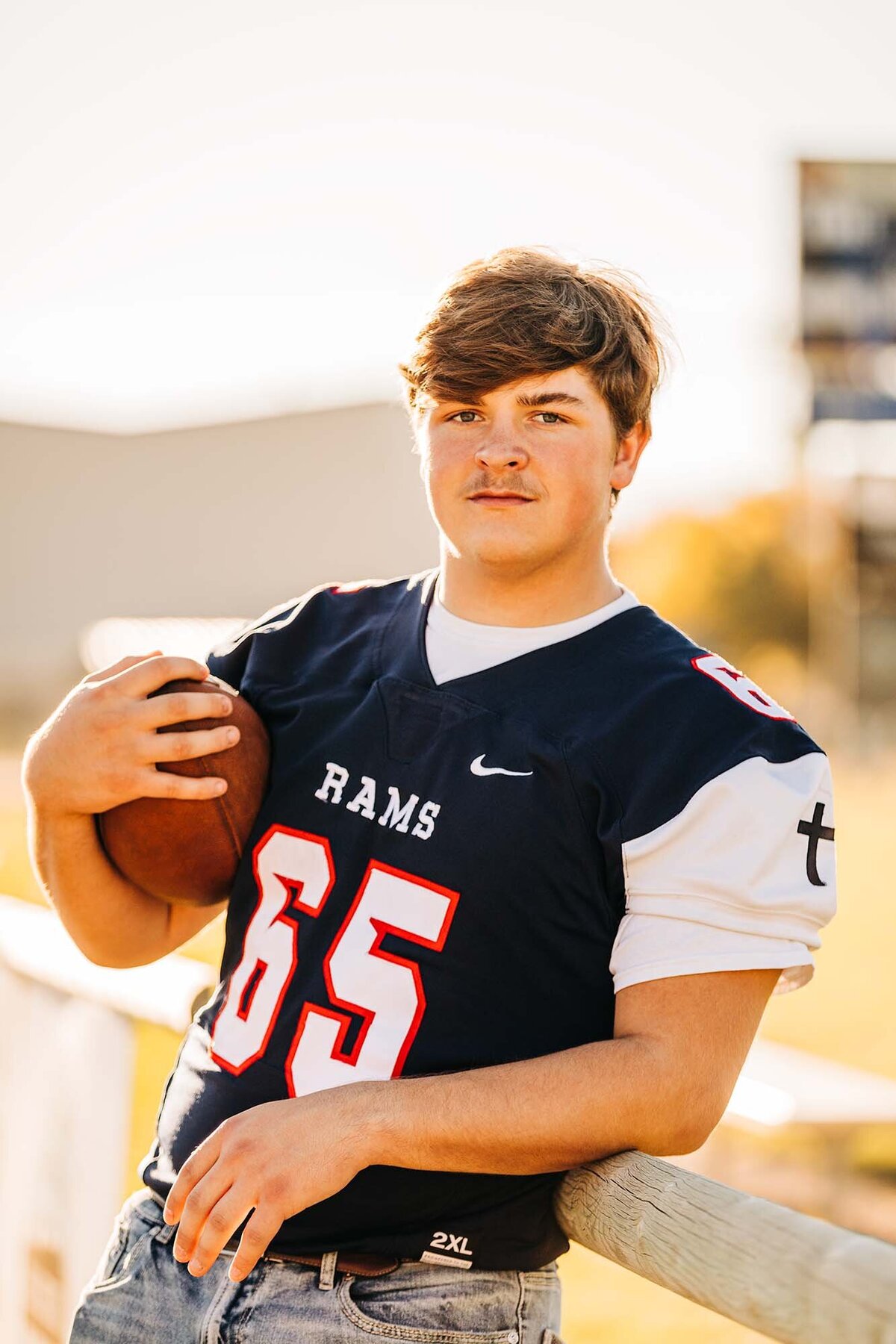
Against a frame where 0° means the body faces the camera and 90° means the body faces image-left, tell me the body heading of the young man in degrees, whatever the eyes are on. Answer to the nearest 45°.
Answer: approximately 45°
